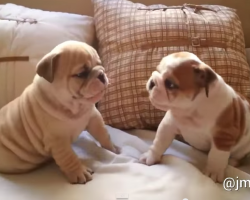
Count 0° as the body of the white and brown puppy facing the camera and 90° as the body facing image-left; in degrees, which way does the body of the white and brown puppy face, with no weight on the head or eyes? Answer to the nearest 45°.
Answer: approximately 45°

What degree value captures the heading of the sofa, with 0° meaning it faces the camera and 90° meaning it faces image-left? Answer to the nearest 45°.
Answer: approximately 0°

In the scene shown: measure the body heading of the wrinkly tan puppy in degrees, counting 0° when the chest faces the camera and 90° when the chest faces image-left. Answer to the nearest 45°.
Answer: approximately 315°

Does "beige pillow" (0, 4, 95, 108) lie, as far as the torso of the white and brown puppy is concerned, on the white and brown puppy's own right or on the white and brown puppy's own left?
on the white and brown puppy's own right
